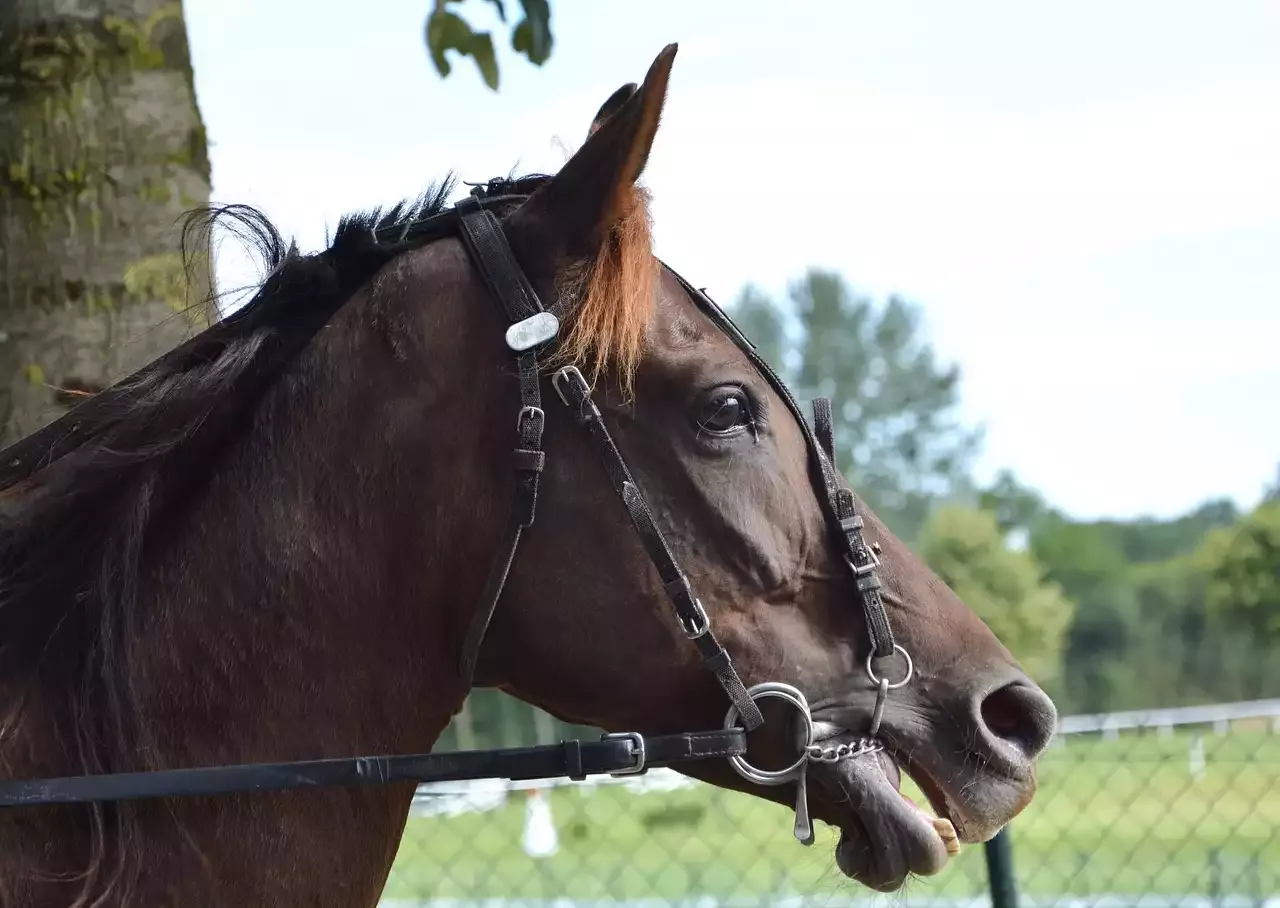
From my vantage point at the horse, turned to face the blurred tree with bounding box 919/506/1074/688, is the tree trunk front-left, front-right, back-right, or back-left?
front-left

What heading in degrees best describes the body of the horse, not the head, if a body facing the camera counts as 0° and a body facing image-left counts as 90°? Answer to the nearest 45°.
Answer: approximately 270°

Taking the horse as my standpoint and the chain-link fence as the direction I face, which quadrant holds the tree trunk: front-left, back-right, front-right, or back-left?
front-left

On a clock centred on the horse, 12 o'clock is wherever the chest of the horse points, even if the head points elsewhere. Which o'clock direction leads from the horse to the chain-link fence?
The chain-link fence is roughly at 10 o'clock from the horse.

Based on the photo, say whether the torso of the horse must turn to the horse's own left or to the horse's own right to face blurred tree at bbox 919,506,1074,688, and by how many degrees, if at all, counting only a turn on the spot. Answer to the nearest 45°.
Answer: approximately 45° to the horse's own left

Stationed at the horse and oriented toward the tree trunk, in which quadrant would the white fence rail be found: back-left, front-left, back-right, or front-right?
front-right

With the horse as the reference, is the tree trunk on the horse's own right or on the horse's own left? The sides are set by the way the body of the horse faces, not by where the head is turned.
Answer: on the horse's own left

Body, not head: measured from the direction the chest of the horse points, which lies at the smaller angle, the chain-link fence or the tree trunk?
the chain-link fence

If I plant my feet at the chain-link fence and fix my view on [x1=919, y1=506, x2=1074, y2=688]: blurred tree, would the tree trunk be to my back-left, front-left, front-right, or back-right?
back-left

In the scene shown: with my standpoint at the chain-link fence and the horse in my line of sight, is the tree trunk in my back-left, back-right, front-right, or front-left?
front-right

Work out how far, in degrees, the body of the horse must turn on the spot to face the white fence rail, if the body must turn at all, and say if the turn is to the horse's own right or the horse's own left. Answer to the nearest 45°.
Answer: approximately 90° to the horse's own left
